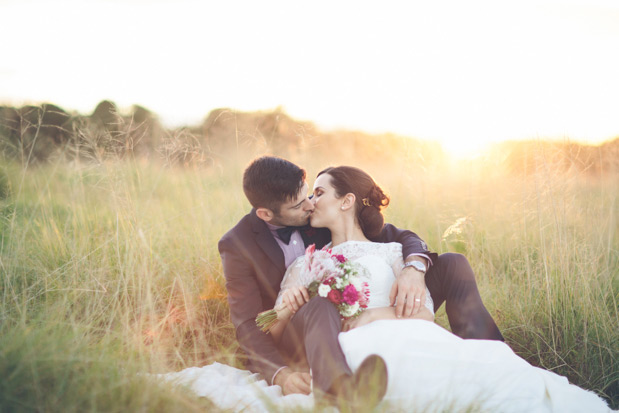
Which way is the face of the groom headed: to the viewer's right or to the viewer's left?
to the viewer's right

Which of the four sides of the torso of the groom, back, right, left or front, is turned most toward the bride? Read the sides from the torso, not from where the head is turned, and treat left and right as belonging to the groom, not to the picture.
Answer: front

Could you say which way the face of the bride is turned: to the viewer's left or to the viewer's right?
to the viewer's left
